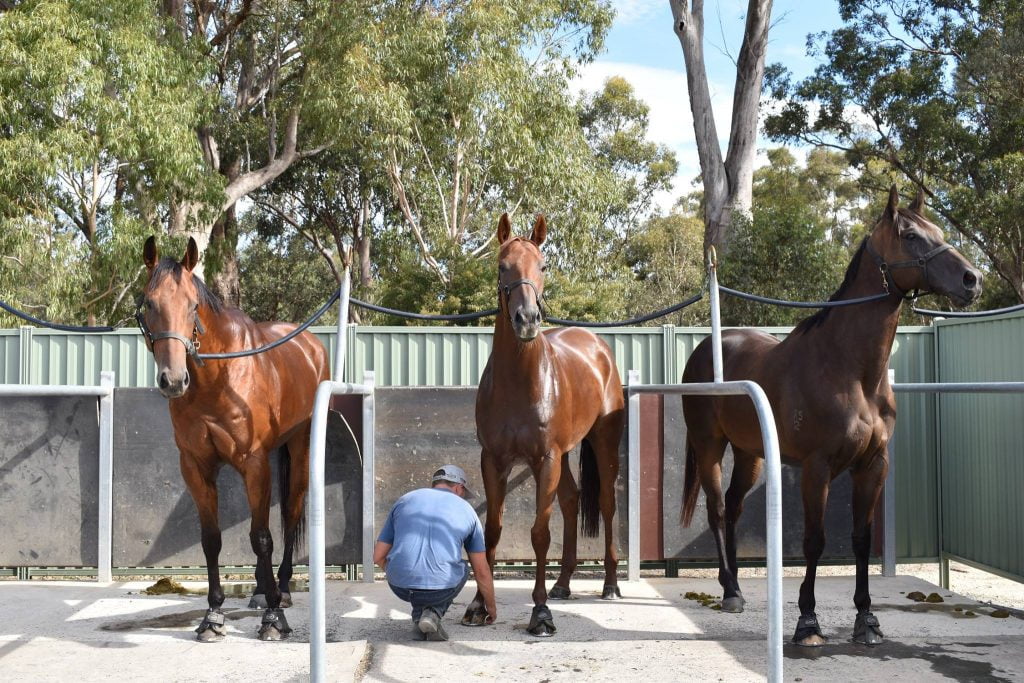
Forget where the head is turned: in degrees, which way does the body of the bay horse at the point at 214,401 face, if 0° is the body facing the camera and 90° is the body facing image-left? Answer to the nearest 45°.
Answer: approximately 45°

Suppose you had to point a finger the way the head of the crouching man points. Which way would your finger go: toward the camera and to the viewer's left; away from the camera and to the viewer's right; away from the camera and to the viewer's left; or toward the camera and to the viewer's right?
away from the camera and to the viewer's right

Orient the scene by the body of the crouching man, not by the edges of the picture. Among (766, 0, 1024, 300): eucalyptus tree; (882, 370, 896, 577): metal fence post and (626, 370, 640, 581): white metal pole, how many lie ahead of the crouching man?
3

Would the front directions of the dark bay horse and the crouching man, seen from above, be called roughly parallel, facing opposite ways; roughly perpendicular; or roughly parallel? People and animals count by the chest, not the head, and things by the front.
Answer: roughly perpendicular
